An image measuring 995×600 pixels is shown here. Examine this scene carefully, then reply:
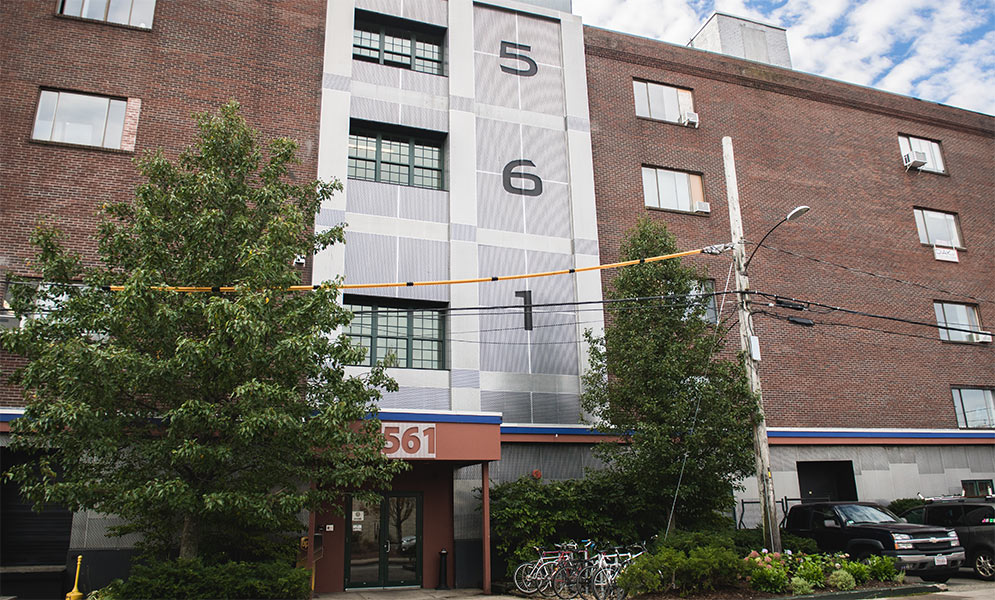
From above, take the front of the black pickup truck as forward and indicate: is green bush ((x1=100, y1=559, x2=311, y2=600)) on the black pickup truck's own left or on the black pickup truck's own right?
on the black pickup truck's own right

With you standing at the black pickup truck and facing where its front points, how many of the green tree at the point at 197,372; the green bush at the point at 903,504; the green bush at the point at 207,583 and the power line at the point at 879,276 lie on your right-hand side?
2

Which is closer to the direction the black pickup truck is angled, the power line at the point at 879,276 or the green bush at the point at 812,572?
the green bush

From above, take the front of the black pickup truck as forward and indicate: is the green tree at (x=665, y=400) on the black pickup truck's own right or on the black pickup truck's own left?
on the black pickup truck's own right

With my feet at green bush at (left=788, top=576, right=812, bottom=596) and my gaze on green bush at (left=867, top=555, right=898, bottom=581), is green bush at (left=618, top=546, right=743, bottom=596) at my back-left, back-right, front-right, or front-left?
back-left

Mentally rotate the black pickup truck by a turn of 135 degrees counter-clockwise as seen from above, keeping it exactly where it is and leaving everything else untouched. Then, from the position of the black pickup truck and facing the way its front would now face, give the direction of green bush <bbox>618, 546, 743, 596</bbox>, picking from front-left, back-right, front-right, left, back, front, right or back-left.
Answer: back-left

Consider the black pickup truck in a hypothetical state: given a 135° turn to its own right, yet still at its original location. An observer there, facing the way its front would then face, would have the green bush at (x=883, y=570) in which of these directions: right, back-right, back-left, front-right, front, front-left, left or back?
left

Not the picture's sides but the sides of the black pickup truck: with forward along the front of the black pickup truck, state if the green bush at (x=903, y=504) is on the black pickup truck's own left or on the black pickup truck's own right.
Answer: on the black pickup truck's own left

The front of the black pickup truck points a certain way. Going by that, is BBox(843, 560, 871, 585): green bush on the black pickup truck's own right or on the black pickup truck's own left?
on the black pickup truck's own right

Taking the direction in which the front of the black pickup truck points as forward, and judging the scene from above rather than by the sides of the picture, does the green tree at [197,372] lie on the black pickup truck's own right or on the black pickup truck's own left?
on the black pickup truck's own right

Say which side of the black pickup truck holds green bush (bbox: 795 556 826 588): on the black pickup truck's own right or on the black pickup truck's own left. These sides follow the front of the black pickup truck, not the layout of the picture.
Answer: on the black pickup truck's own right
